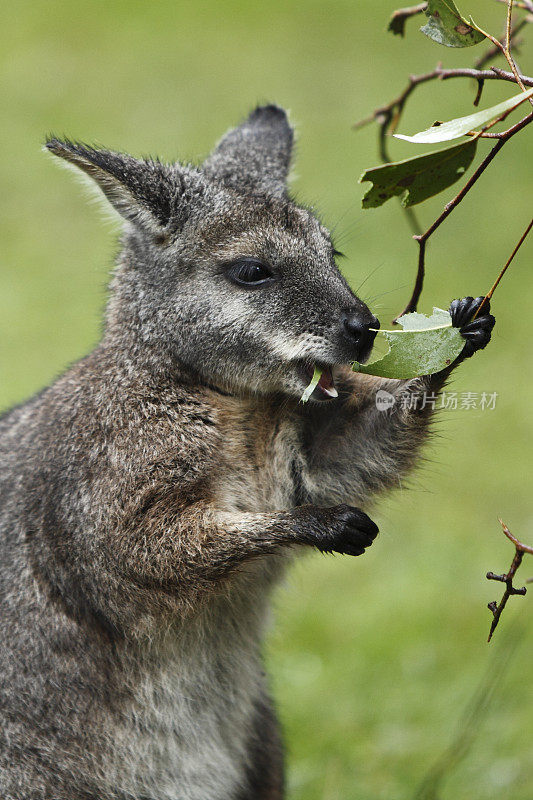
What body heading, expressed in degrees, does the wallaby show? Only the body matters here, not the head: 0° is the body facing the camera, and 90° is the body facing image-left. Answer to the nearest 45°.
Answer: approximately 315°
